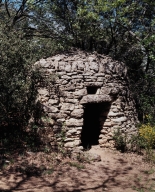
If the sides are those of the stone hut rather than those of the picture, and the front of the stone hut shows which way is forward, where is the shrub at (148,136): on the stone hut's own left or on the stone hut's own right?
on the stone hut's own left

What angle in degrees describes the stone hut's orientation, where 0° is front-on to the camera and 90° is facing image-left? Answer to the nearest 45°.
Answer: approximately 0°
